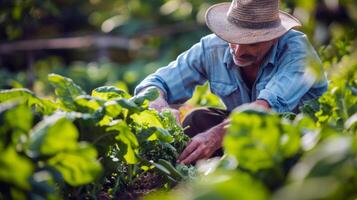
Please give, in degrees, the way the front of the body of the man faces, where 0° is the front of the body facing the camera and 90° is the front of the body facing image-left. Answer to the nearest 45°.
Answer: approximately 45°
